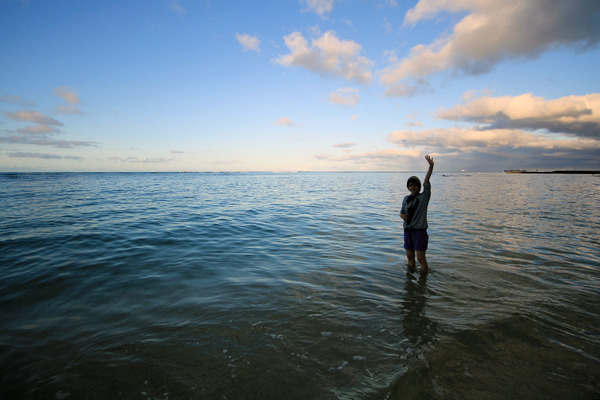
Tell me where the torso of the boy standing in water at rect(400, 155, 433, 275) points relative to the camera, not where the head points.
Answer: toward the camera
